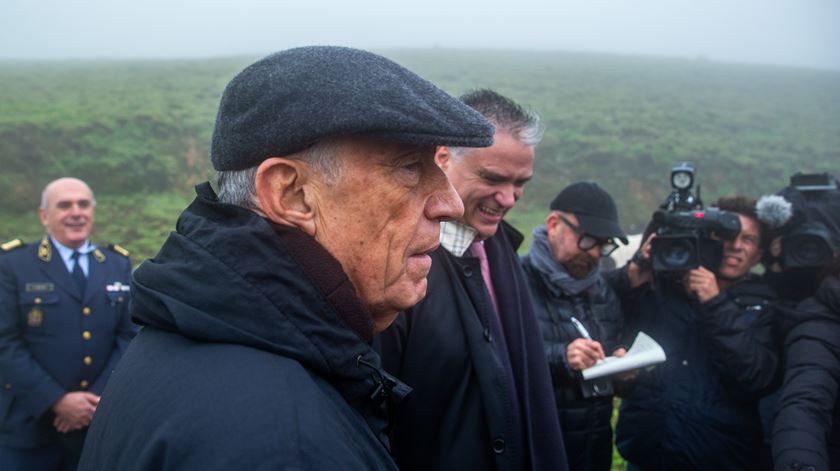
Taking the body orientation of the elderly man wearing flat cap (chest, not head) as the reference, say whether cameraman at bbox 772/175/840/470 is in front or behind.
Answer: in front

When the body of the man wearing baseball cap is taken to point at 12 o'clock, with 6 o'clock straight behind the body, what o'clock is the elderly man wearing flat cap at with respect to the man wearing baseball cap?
The elderly man wearing flat cap is roughly at 2 o'clock from the man wearing baseball cap.

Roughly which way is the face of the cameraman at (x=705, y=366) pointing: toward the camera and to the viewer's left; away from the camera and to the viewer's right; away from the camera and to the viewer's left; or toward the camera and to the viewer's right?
toward the camera and to the viewer's left

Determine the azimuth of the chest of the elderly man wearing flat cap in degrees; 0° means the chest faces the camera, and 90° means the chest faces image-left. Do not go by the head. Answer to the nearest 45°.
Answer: approximately 270°

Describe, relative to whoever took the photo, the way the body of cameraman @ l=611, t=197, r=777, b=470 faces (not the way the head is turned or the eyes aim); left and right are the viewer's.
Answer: facing the viewer and to the left of the viewer

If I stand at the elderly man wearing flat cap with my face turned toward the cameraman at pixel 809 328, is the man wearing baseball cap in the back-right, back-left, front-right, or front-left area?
front-left

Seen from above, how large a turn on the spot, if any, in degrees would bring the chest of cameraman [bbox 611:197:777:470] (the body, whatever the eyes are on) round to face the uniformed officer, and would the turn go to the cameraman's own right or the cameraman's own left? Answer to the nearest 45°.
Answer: approximately 45° to the cameraman's own right

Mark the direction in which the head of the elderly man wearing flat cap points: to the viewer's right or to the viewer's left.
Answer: to the viewer's right

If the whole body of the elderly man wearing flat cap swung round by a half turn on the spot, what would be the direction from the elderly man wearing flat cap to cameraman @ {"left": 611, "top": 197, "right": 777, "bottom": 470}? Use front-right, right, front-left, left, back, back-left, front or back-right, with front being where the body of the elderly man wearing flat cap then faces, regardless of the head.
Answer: back-right

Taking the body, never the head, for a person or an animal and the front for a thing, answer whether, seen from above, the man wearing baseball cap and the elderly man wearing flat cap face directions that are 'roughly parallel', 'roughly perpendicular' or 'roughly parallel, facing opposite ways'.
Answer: roughly perpendicular
